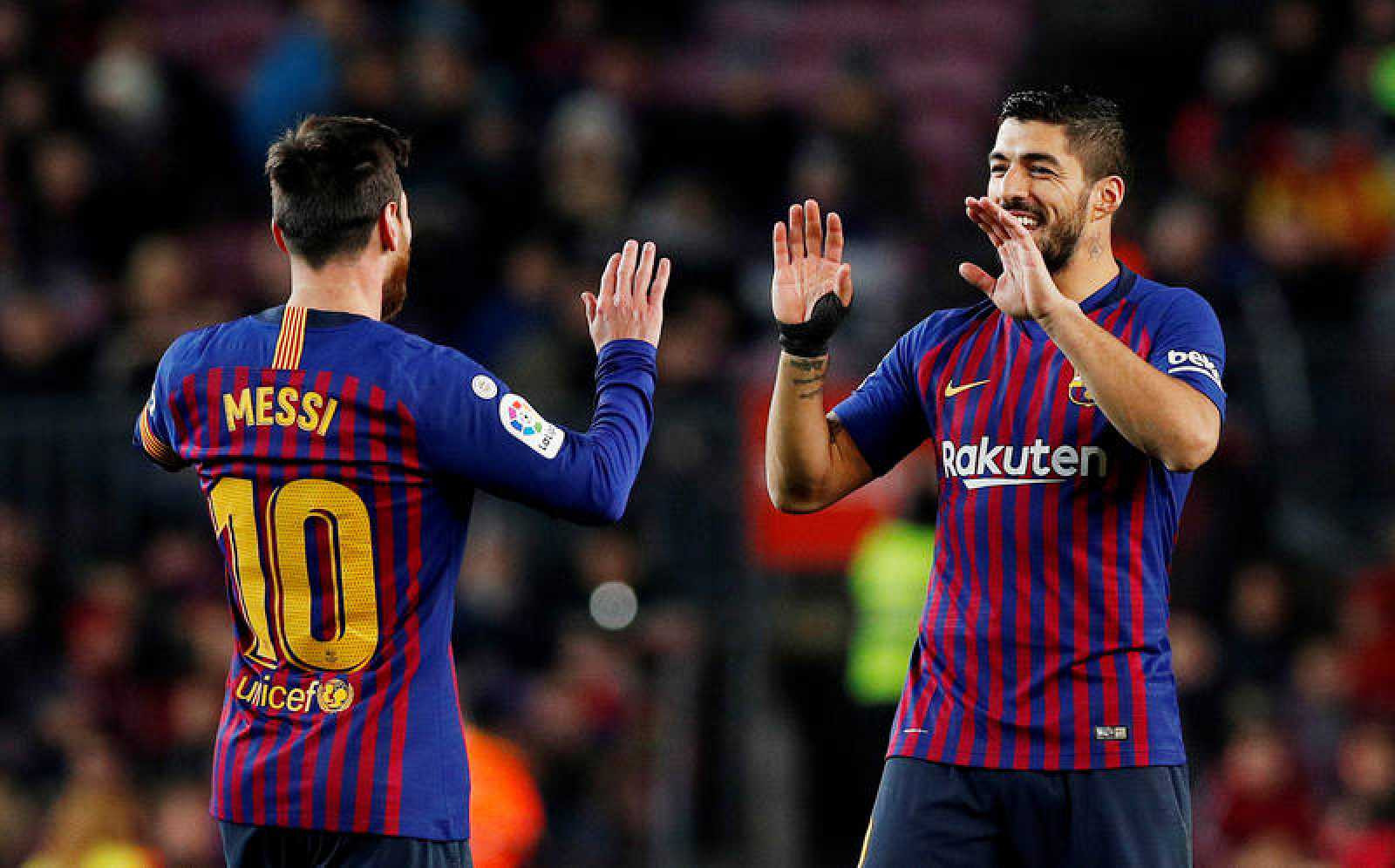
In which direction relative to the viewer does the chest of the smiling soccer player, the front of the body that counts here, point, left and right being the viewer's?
facing the viewer and to the left of the viewer

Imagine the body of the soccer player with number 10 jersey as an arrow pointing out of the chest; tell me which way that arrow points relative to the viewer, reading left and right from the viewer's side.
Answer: facing away from the viewer and to the right of the viewer

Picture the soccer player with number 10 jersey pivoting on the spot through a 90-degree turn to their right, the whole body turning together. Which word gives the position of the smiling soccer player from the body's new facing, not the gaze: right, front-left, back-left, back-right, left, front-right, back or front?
front-left

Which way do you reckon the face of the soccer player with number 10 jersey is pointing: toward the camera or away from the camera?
away from the camera
